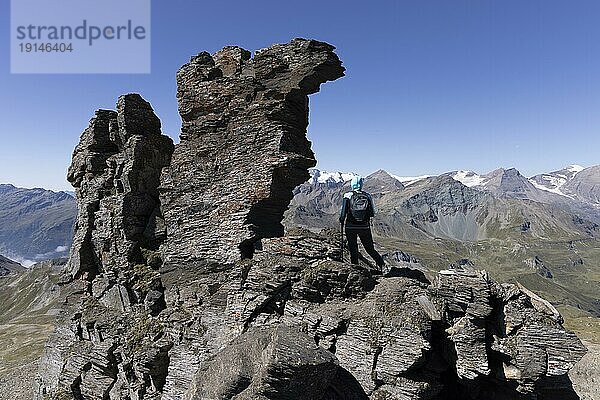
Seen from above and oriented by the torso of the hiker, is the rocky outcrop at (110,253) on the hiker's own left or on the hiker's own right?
on the hiker's own left

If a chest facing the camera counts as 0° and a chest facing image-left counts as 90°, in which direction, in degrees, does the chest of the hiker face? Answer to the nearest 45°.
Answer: approximately 180°
